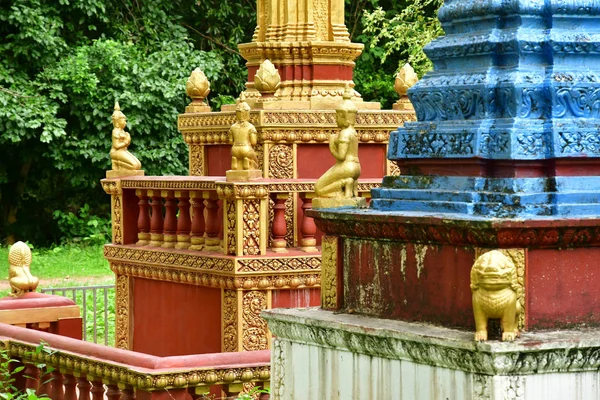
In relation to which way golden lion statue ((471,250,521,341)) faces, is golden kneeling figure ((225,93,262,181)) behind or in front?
behind

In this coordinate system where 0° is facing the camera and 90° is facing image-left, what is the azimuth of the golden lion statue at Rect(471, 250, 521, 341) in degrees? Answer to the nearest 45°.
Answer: approximately 0°

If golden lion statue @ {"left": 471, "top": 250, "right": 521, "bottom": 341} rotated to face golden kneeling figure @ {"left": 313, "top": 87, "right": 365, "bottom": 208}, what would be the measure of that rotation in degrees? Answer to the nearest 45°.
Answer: approximately 135° to its right
